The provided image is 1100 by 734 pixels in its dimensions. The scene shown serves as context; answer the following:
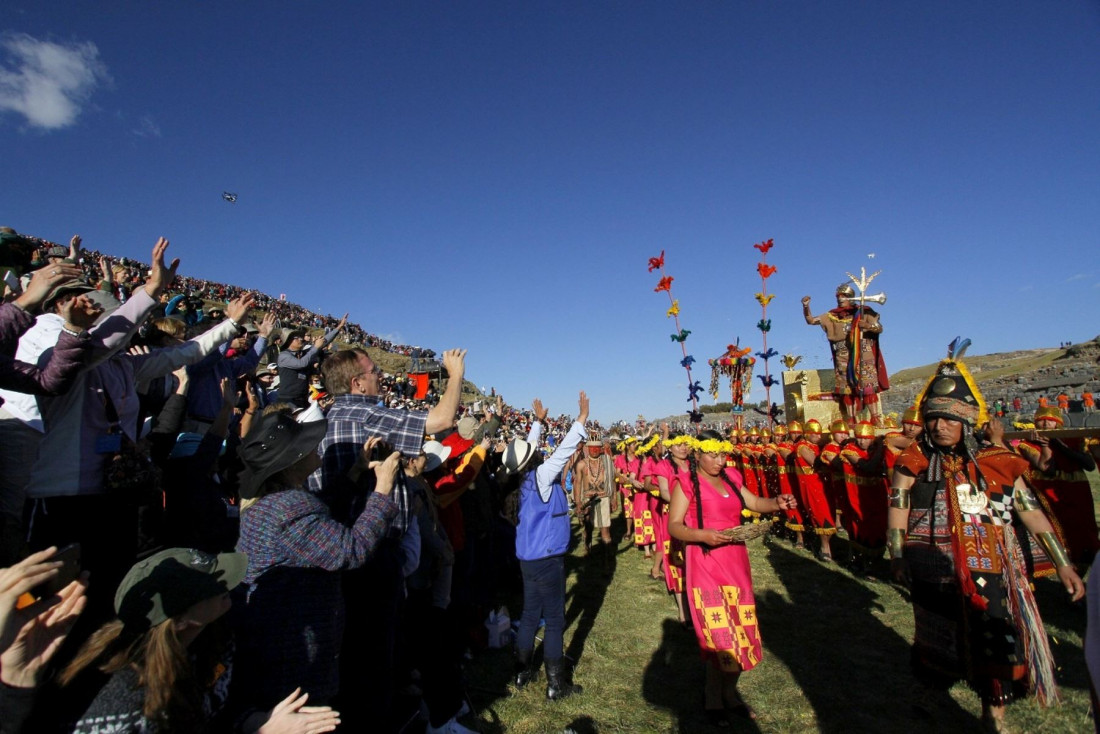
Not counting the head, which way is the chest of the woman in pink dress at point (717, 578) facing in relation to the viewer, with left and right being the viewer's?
facing the viewer and to the right of the viewer

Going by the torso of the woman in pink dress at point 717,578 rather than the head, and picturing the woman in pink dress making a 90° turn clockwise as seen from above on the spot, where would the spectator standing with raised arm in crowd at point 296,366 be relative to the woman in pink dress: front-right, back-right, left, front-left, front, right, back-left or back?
front-right

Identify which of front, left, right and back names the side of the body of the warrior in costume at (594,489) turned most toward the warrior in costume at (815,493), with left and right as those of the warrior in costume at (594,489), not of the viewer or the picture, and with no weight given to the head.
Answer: left

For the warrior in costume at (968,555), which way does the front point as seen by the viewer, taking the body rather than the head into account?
toward the camera

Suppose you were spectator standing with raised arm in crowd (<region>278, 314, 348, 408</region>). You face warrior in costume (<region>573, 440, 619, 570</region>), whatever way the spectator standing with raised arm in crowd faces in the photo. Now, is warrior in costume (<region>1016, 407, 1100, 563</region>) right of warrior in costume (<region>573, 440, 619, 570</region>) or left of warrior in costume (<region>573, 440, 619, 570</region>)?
right

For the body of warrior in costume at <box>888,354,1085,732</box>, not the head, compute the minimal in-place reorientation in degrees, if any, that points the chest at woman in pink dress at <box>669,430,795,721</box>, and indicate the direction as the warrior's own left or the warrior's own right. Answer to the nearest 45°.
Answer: approximately 90° to the warrior's own right

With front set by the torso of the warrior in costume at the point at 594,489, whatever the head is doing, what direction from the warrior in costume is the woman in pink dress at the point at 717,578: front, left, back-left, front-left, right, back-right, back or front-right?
front

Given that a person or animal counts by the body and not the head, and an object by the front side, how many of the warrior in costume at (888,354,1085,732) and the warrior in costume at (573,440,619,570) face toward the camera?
2

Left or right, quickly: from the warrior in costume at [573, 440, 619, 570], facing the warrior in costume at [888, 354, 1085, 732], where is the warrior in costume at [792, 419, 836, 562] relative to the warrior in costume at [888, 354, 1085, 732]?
left

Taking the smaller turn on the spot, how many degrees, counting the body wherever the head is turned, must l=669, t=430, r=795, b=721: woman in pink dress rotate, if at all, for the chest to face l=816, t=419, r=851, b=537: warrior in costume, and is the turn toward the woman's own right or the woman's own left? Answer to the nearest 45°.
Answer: approximately 135° to the woman's own left

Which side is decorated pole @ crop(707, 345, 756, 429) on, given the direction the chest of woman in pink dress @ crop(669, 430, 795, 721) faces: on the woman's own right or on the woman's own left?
on the woman's own left

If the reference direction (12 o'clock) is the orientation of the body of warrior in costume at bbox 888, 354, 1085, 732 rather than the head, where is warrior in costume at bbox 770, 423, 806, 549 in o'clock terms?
warrior in costume at bbox 770, 423, 806, 549 is roughly at 5 o'clock from warrior in costume at bbox 888, 354, 1085, 732.

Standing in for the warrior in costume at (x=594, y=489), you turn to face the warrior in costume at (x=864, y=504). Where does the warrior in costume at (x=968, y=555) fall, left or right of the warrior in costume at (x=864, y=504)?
right

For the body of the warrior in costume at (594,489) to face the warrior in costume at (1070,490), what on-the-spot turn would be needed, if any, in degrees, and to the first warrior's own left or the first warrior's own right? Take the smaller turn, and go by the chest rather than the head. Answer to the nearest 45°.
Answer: approximately 45° to the first warrior's own left

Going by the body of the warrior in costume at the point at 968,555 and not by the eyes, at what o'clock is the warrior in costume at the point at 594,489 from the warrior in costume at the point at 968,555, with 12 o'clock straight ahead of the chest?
the warrior in costume at the point at 594,489 is roughly at 4 o'clock from the warrior in costume at the point at 968,555.

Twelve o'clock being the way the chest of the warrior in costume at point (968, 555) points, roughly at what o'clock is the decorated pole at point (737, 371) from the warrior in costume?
The decorated pole is roughly at 5 o'clock from the warrior in costume.

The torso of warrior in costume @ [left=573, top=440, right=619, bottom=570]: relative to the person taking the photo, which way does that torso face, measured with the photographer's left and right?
facing the viewer
